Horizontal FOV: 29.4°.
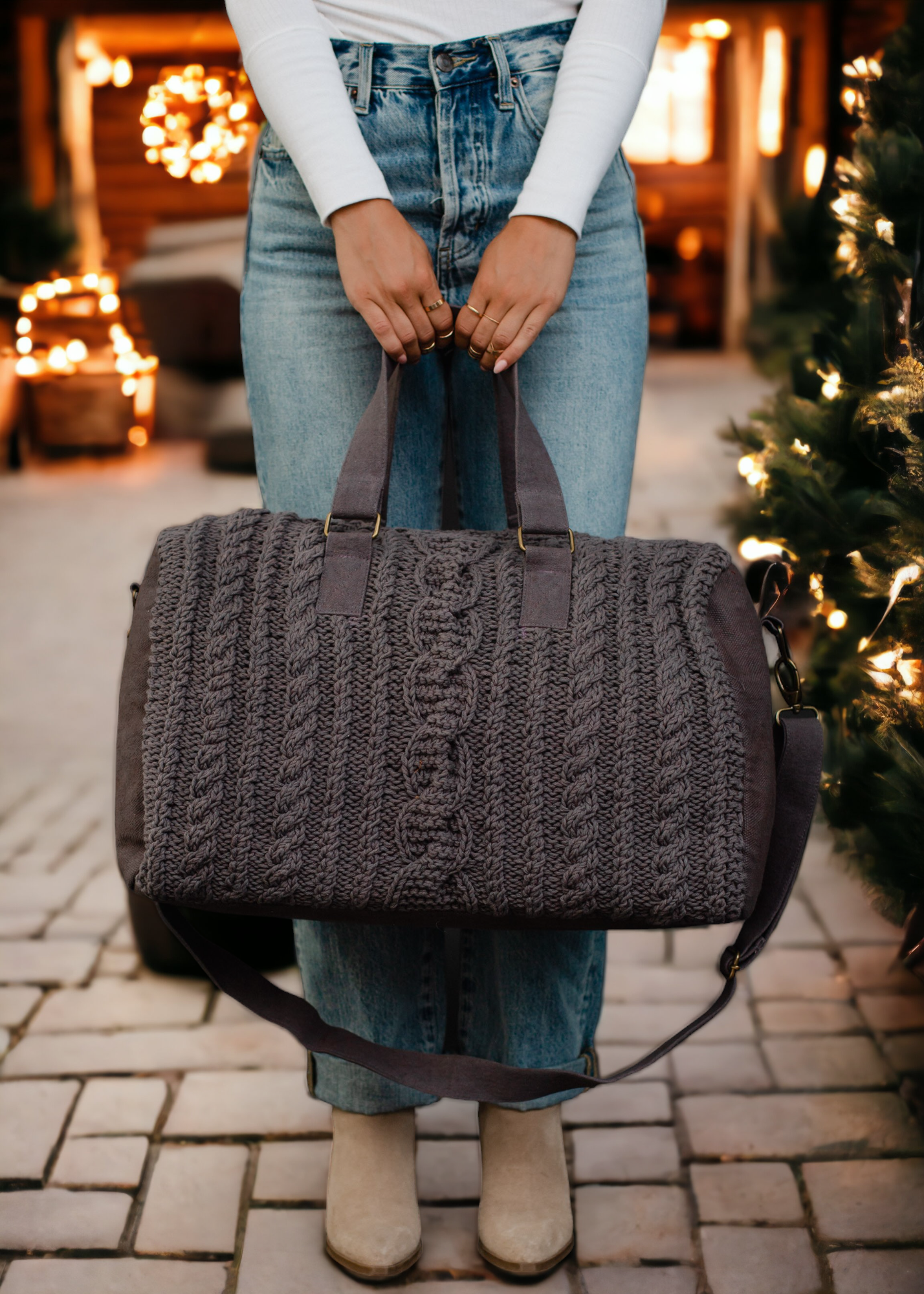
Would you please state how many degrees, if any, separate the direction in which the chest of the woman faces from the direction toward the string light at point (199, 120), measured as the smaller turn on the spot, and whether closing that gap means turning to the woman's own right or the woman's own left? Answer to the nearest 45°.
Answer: approximately 180°

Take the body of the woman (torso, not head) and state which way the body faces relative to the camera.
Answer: toward the camera
